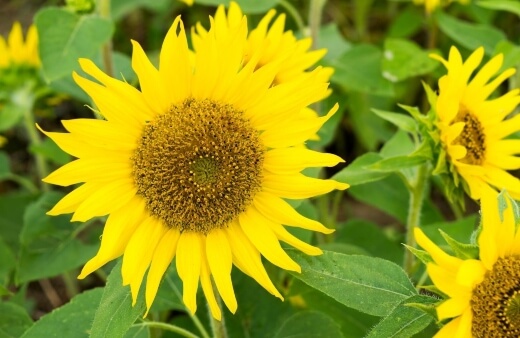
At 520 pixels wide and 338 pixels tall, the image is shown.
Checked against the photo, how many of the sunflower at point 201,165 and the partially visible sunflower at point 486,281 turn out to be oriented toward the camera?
2

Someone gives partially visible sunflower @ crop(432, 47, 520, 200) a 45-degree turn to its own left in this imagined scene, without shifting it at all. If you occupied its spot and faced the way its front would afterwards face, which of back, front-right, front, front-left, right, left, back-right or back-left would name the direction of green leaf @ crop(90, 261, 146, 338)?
back-right

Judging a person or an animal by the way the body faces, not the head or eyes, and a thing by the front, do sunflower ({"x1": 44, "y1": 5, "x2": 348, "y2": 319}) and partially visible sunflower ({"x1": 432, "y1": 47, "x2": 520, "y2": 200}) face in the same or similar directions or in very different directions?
same or similar directions

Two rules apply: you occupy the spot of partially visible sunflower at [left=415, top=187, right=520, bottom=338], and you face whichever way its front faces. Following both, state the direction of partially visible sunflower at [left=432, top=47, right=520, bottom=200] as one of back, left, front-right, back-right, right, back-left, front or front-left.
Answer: back

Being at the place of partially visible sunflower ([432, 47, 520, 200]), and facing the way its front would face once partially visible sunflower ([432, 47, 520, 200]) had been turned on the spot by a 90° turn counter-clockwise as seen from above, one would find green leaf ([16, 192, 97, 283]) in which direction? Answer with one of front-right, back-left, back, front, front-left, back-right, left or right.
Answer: back-left

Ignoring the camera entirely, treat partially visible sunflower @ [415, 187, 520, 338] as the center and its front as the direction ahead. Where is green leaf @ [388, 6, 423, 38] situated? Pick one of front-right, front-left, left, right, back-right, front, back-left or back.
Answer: back

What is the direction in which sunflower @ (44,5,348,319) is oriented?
toward the camera

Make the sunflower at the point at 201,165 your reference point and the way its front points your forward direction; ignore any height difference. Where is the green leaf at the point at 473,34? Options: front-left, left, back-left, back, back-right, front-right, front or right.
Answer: back-left
